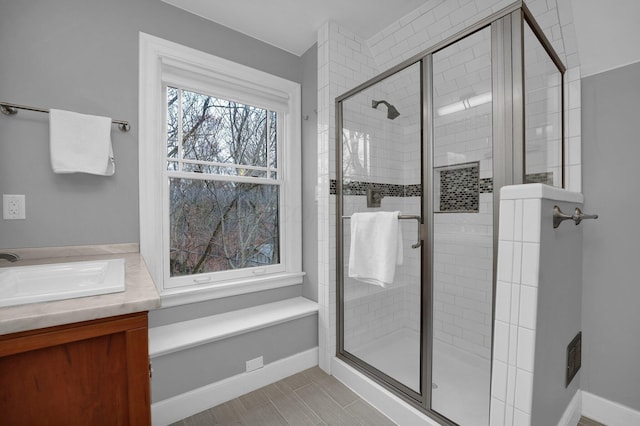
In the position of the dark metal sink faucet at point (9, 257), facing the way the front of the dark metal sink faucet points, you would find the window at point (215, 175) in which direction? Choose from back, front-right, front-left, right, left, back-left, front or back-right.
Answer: front

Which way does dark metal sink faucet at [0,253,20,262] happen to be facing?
to the viewer's right

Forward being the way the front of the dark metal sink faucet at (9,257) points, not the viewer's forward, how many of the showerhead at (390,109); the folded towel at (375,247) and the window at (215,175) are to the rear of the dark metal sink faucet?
0

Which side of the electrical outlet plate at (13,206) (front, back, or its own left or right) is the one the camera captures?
front

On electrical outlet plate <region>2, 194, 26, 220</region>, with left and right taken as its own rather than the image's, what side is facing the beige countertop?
front

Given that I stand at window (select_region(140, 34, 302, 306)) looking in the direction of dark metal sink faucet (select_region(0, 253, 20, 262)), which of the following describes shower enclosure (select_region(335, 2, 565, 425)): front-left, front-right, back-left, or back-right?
back-left

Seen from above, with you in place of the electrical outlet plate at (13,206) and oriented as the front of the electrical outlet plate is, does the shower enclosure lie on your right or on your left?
on your left

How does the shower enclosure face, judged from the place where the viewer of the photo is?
facing the viewer and to the left of the viewer

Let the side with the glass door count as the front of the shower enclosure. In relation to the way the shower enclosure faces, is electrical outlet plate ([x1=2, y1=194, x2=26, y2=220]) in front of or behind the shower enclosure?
in front

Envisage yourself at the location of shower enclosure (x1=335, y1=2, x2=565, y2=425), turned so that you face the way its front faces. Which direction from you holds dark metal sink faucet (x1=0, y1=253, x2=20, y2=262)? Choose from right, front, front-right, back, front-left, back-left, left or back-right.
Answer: front

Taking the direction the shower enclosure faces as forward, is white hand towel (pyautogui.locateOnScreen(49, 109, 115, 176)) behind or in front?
in front
